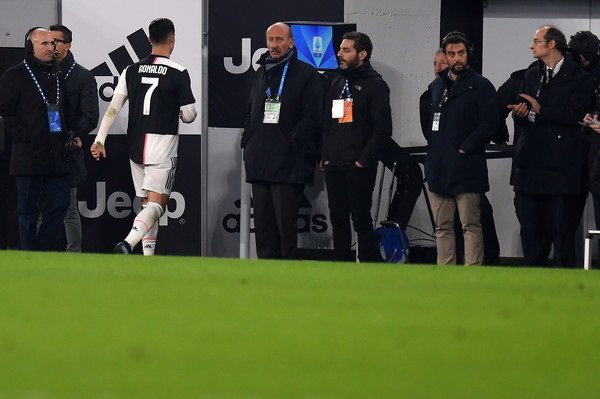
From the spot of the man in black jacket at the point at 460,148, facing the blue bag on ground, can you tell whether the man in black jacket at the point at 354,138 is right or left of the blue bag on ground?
left

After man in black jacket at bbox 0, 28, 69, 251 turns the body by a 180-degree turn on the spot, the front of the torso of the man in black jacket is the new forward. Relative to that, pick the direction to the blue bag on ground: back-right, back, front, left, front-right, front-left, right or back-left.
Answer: back-right

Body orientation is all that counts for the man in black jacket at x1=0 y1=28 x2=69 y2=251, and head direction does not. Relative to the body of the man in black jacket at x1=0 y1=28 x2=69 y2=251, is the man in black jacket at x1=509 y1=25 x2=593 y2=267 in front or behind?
in front

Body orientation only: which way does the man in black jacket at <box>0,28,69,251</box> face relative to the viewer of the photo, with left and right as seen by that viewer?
facing the viewer and to the right of the viewer

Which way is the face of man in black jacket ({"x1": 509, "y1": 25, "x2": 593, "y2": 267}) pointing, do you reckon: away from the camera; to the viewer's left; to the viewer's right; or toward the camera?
to the viewer's left

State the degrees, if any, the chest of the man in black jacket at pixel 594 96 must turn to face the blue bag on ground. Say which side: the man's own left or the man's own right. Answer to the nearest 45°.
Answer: approximately 45° to the man's own right

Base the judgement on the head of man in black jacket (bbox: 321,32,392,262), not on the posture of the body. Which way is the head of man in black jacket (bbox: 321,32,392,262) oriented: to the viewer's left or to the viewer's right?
to the viewer's left

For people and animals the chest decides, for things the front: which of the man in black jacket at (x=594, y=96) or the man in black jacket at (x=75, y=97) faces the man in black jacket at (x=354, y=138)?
the man in black jacket at (x=594, y=96)

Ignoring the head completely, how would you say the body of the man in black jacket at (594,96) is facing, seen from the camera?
to the viewer's left

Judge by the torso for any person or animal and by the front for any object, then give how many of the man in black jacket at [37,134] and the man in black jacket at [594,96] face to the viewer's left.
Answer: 1

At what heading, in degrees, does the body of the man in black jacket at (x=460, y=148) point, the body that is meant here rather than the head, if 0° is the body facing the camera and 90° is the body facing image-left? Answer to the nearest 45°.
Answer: approximately 45°

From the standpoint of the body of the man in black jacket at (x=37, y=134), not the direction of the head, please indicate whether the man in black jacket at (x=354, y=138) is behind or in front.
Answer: in front

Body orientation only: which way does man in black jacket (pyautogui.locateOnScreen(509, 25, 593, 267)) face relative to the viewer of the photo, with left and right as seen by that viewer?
facing the viewer and to the left of the viewer
